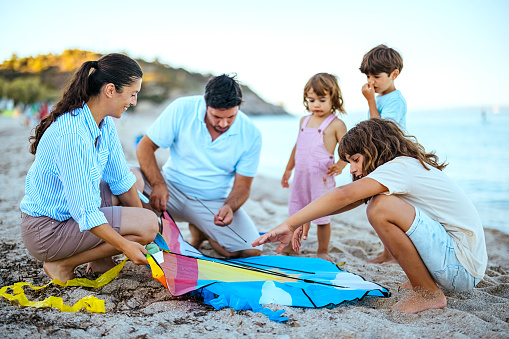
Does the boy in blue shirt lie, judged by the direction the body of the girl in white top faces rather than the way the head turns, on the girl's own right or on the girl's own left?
on the girl's own right

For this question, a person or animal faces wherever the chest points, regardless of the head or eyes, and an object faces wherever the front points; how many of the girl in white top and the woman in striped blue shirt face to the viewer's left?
1

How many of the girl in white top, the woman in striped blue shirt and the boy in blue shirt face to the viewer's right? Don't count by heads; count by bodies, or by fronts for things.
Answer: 1

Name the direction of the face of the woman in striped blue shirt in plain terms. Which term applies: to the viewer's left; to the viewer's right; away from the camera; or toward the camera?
to the viewer's right

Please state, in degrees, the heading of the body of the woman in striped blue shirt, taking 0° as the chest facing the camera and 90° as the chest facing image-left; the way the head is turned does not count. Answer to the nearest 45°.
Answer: approximately 270°

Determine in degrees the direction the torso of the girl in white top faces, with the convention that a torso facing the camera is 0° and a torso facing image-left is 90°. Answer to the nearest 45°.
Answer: approximately 90°

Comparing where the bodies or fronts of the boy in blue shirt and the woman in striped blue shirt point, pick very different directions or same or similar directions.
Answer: very different directions

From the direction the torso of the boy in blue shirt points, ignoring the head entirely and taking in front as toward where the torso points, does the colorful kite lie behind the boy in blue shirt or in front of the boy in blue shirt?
in front

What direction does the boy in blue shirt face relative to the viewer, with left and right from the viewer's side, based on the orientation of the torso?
facing the viewer and to the left of the viewer

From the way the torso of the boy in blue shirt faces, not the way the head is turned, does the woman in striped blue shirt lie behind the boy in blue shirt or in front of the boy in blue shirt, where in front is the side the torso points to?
in front
